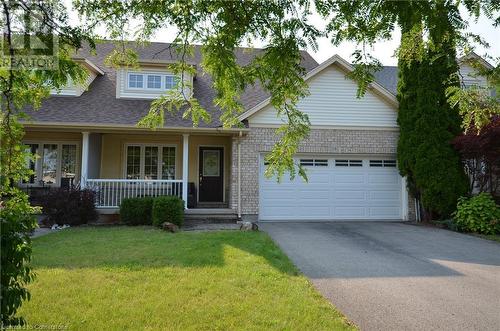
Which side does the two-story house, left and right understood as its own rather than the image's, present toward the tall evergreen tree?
left

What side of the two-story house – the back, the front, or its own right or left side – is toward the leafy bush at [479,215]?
left

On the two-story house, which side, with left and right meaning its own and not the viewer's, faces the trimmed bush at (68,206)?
right

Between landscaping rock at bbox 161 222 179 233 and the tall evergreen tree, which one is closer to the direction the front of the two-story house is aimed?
the landscaping rock

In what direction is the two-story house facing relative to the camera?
toward the camera

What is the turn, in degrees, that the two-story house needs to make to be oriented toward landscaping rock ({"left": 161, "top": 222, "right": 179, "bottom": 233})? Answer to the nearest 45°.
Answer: approximately 45° to its right

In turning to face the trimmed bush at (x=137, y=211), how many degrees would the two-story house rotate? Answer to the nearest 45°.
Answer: approximately 45° to its right

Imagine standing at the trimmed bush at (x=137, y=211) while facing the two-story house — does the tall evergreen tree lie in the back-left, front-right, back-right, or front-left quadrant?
front-right

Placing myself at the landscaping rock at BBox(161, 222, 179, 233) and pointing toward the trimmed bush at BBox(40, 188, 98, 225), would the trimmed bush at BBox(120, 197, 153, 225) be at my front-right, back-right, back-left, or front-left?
front-right

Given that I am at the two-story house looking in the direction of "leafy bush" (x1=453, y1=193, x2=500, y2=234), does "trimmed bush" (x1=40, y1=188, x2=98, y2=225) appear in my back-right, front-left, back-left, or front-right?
back-right
